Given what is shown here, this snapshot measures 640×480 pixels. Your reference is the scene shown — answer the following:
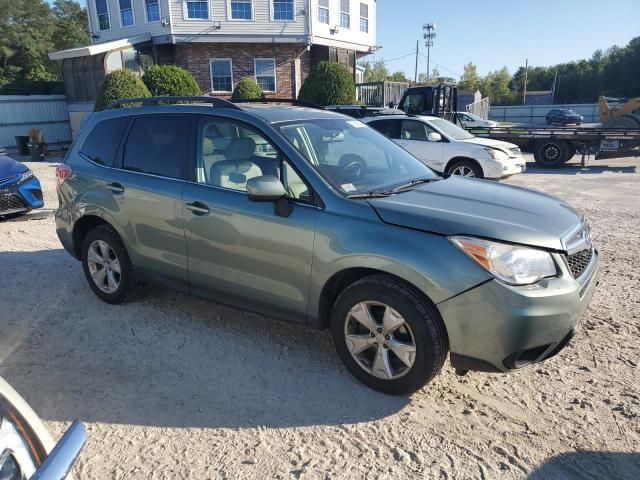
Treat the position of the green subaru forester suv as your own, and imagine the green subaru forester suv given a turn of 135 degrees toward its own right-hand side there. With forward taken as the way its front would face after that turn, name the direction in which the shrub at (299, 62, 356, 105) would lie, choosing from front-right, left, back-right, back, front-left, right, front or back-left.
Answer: right

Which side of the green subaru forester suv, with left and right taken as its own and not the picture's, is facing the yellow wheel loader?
left

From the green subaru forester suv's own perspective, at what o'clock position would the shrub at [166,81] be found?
The shrub is roughly at 7 o'clock from the green subaru forester suv.

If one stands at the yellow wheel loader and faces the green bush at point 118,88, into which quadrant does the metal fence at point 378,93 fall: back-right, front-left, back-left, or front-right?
front-right

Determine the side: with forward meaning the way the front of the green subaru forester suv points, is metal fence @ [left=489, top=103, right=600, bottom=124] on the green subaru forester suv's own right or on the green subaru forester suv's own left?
on the green subaru forester suv's own left

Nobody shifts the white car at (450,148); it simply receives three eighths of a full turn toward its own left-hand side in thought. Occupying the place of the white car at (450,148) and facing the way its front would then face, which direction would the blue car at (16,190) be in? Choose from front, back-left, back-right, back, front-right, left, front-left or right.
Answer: back-left

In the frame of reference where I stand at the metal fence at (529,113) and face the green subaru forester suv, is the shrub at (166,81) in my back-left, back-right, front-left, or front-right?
front-right

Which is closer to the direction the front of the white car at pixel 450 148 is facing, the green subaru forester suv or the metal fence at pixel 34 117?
the green subaru forester suv

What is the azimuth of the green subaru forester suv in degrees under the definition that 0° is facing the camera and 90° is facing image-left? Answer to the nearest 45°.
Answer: approximately 315°

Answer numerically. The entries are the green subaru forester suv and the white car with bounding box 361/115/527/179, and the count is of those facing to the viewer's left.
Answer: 0

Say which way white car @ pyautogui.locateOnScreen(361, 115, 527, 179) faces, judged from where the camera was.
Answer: facing the viewer and to the right of the viewer

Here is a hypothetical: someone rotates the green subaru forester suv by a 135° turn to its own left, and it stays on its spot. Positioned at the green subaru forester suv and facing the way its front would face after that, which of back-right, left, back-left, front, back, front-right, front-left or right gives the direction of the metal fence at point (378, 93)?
front
